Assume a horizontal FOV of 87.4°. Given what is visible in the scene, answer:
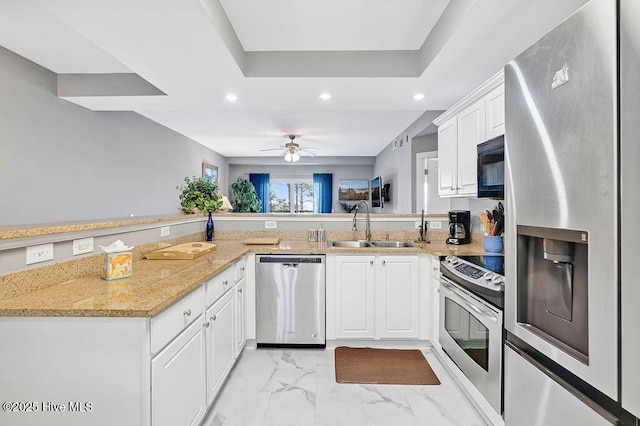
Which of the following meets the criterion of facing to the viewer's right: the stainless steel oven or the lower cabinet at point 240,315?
the lower cabinet

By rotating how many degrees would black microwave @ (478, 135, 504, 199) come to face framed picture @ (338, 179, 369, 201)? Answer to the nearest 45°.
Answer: approximately 90° to its right

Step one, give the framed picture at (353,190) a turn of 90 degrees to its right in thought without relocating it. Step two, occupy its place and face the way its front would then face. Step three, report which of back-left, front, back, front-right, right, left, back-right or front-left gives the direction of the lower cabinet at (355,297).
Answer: left

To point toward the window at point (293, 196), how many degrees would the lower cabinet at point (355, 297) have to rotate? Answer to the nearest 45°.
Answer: approximately 180°

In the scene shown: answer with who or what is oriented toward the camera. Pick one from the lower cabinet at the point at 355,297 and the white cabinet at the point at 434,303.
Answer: the lower cabinet

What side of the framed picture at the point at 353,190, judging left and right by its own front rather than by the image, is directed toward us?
front

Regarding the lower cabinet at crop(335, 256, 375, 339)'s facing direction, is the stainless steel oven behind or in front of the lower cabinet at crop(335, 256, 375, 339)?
in front

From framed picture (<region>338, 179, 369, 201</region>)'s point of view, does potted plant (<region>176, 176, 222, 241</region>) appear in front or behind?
in front

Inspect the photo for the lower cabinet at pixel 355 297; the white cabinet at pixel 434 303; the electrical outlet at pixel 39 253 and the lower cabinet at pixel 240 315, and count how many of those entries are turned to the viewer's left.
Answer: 1

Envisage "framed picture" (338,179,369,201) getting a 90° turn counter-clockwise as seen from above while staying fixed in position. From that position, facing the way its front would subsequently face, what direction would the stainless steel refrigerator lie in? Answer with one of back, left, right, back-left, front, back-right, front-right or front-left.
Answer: right

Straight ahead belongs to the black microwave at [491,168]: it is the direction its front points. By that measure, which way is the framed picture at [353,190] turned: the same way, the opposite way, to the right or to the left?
to the left

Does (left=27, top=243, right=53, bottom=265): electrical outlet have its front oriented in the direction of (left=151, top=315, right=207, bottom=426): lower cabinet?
yes

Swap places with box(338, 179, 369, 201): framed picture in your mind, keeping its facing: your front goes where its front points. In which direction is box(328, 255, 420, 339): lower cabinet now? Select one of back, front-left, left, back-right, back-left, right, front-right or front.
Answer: front

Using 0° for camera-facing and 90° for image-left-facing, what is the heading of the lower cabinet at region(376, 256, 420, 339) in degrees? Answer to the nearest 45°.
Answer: approximately 0°

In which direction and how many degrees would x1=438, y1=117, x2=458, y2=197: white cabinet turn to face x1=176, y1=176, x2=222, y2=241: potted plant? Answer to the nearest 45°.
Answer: approximately 45° to its right

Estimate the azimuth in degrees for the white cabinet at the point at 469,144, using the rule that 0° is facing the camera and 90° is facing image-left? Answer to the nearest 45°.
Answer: approximately 45°

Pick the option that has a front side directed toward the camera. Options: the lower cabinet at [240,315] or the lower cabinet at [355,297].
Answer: the lower cabinet at [355,297]

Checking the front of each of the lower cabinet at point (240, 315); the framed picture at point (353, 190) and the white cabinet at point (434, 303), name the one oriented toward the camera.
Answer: the framed picture
